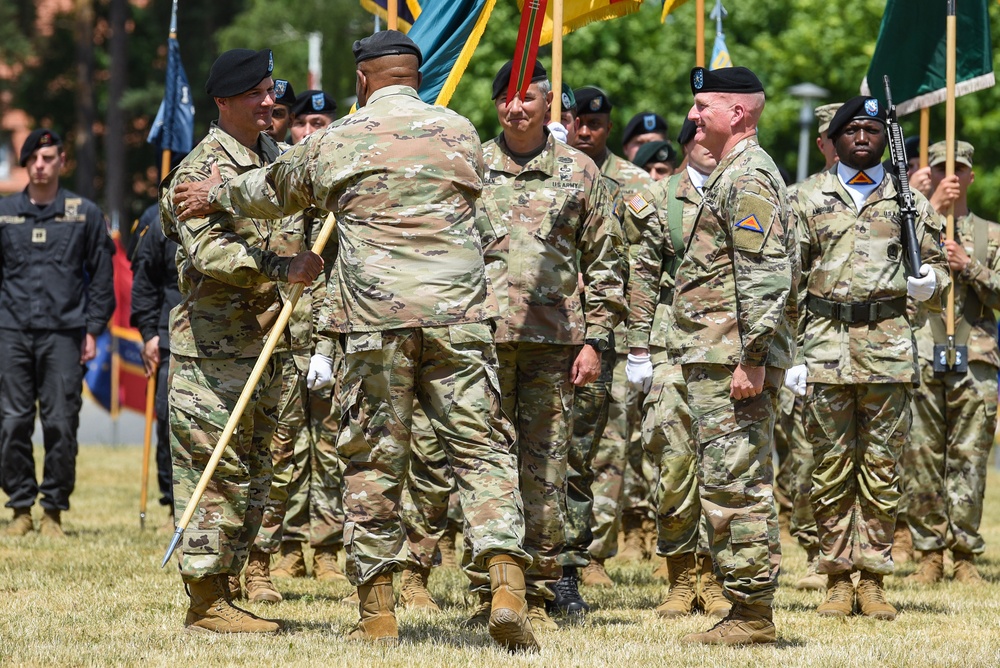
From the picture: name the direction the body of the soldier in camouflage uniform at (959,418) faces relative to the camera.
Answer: toward the camera

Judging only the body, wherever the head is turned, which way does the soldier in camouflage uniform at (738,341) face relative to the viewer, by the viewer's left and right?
facing to the left of the viewer

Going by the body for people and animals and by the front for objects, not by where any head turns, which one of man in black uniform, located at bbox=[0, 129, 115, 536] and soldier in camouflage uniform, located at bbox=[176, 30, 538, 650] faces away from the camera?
the soldier in camouflage uniform

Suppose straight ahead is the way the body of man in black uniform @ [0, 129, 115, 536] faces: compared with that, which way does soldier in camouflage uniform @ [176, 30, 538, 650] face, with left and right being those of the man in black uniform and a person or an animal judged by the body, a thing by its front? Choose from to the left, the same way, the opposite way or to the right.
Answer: the opposite way

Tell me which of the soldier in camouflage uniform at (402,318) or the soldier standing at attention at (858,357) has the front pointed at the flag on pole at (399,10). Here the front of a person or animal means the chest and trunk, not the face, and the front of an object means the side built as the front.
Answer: the soldier in camouflage uniform

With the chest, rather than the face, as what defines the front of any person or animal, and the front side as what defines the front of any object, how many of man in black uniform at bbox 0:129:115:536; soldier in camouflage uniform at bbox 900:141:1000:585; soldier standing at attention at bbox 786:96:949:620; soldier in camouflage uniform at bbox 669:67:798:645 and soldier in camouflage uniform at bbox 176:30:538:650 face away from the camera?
1

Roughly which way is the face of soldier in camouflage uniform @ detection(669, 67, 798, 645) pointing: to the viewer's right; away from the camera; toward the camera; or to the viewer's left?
to the viewer's left

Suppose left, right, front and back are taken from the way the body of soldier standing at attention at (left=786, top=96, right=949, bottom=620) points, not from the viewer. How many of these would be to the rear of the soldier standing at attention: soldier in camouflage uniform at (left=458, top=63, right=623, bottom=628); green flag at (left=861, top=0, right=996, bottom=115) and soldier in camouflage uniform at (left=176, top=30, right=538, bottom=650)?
1

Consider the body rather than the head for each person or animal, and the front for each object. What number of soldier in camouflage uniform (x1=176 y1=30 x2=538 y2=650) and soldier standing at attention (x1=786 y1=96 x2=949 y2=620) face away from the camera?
1

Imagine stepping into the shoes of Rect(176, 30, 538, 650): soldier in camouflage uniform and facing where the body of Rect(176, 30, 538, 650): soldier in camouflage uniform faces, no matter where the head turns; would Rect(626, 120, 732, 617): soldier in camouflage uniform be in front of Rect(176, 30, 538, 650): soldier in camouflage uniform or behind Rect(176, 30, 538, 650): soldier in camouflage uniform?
in front

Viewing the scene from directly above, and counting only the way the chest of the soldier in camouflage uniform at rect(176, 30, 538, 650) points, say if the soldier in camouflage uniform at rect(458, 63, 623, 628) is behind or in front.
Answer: in front

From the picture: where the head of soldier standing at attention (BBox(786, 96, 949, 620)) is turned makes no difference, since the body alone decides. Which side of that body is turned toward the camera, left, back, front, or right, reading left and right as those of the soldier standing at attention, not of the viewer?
front

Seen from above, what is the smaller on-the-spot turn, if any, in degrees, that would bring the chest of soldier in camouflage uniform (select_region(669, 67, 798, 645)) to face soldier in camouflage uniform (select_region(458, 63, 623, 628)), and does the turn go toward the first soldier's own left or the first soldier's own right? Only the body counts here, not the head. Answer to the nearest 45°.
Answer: approximately 45° to the first soldier's own right

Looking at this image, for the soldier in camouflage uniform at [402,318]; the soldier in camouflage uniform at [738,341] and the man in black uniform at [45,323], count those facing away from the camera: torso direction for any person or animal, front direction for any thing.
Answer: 1

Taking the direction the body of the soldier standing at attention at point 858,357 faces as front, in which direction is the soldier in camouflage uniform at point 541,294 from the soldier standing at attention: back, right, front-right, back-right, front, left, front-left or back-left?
front-right
